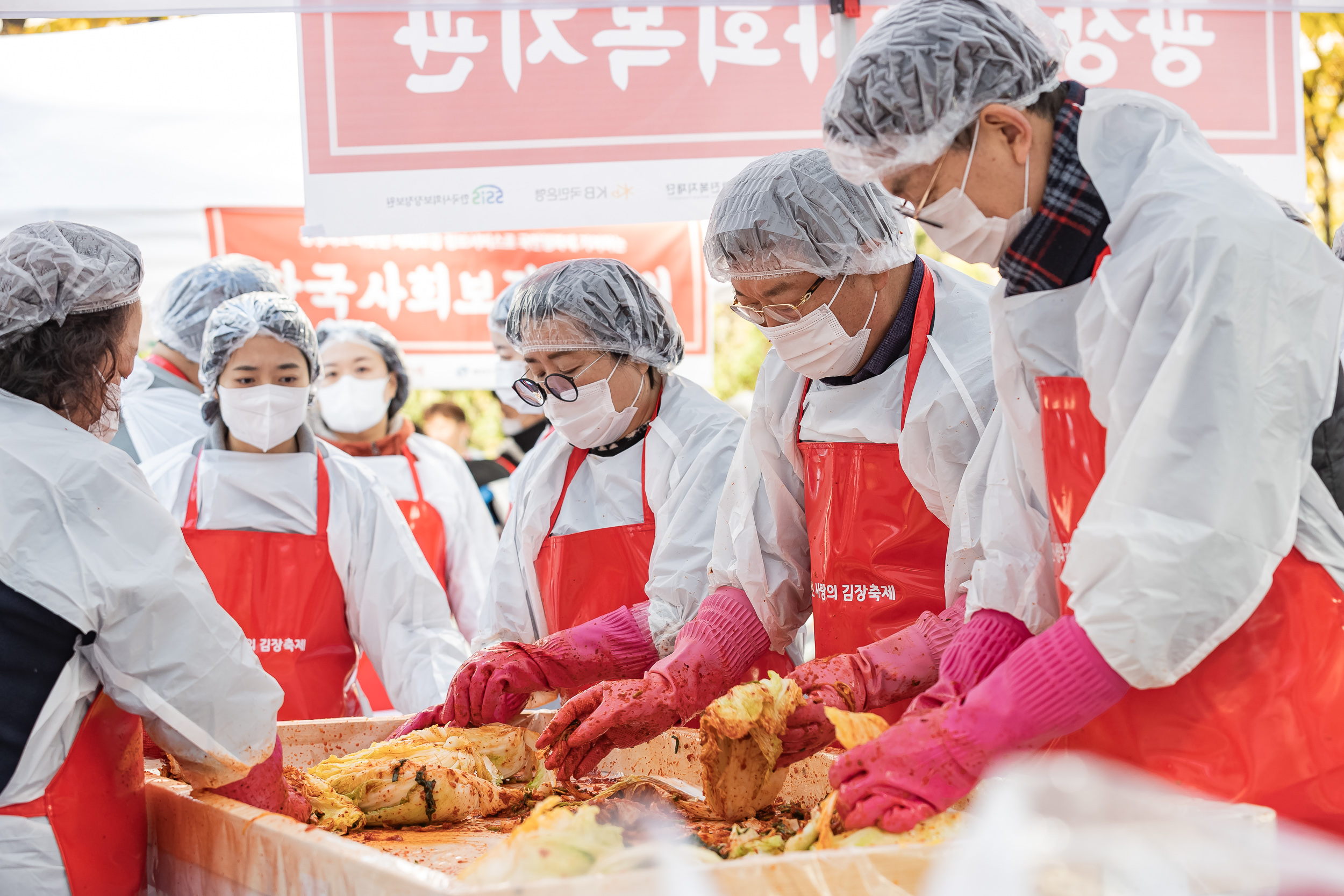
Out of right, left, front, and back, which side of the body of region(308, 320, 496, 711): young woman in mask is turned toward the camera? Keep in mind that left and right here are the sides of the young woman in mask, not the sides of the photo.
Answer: front

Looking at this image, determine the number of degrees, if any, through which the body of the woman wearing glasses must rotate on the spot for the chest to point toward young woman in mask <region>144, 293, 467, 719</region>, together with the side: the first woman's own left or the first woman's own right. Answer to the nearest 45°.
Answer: approximately 90° to the first woman's own right

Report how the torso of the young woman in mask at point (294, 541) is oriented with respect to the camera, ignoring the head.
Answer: toward the camera

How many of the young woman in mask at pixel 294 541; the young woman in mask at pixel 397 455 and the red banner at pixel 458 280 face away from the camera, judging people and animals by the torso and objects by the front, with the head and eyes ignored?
0

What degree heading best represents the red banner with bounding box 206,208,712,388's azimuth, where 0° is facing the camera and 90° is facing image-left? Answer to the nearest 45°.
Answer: approximately 0°

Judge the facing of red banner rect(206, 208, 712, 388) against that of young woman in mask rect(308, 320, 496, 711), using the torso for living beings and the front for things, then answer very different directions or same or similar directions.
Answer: same or similar directions

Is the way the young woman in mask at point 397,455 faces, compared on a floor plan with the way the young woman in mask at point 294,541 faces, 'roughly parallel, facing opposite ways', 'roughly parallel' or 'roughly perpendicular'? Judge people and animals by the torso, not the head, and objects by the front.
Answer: roughly parallel

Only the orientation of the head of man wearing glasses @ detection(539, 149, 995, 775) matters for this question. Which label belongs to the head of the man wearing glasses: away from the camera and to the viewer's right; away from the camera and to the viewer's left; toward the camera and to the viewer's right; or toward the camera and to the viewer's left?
toward the camera and to the viewer's left
